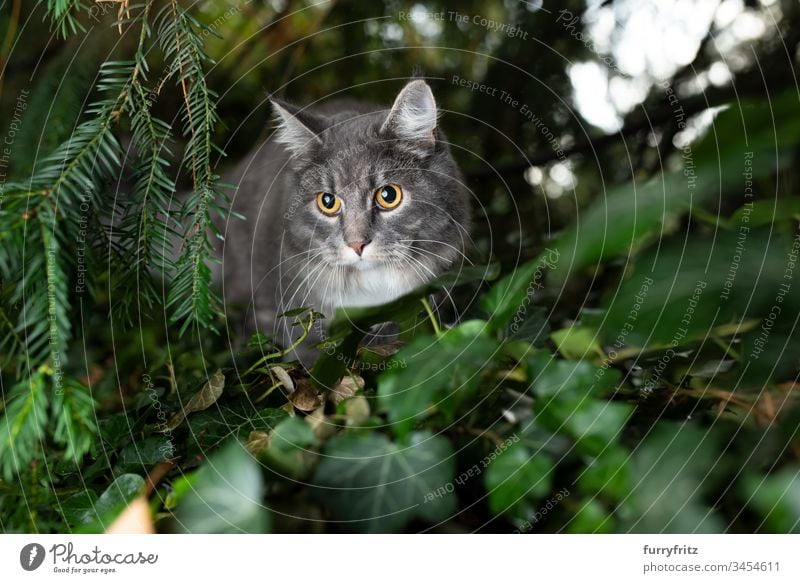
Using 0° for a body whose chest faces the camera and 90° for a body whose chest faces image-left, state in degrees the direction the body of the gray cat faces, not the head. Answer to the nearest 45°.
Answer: approximately 315°
